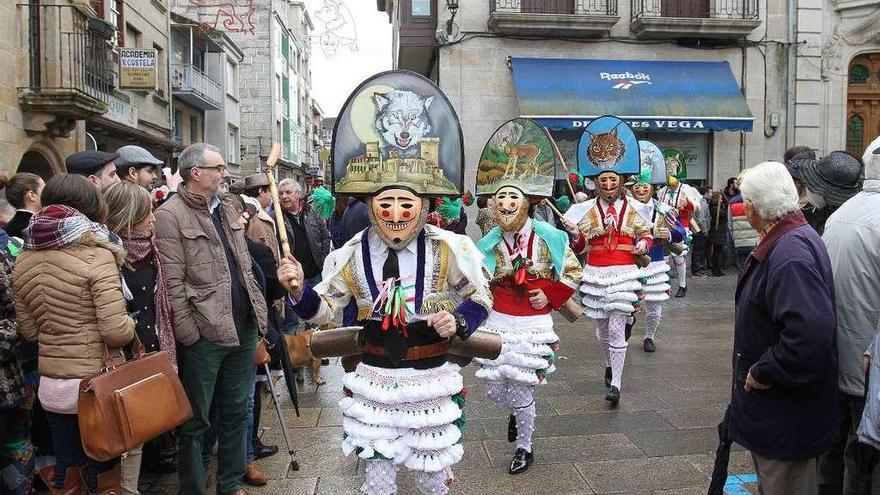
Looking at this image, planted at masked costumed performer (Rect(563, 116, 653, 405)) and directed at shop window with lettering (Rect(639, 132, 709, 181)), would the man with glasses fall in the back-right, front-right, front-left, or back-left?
back-left

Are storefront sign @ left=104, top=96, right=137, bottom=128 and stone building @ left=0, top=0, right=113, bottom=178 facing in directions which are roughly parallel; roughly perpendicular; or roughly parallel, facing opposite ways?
roughly parallel

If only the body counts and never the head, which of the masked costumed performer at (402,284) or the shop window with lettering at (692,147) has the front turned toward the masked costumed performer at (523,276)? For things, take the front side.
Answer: the shop window with lettering

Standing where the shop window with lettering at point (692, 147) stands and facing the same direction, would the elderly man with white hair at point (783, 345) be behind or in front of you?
in front

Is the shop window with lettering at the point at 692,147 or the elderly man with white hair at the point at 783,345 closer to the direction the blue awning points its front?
the elderly man with white hair

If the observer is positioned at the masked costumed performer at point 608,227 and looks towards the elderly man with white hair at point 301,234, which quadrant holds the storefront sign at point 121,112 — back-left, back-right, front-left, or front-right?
front-right

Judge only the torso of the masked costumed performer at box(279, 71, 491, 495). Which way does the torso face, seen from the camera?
toward the camera

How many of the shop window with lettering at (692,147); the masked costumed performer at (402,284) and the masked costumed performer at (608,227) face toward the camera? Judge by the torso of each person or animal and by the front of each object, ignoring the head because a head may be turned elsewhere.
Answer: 3

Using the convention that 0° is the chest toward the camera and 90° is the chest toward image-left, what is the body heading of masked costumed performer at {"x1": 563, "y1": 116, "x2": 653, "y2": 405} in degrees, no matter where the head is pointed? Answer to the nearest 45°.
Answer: approximately 0°

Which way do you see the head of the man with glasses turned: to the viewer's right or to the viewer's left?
to the viewer's right

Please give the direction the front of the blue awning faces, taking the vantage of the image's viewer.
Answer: facing the viewer

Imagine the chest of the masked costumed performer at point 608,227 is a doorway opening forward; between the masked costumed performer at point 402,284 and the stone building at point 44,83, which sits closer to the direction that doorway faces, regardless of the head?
the masked costumed performer

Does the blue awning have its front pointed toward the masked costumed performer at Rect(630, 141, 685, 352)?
yes

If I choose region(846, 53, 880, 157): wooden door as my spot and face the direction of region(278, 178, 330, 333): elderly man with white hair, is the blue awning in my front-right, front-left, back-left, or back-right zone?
front-right
